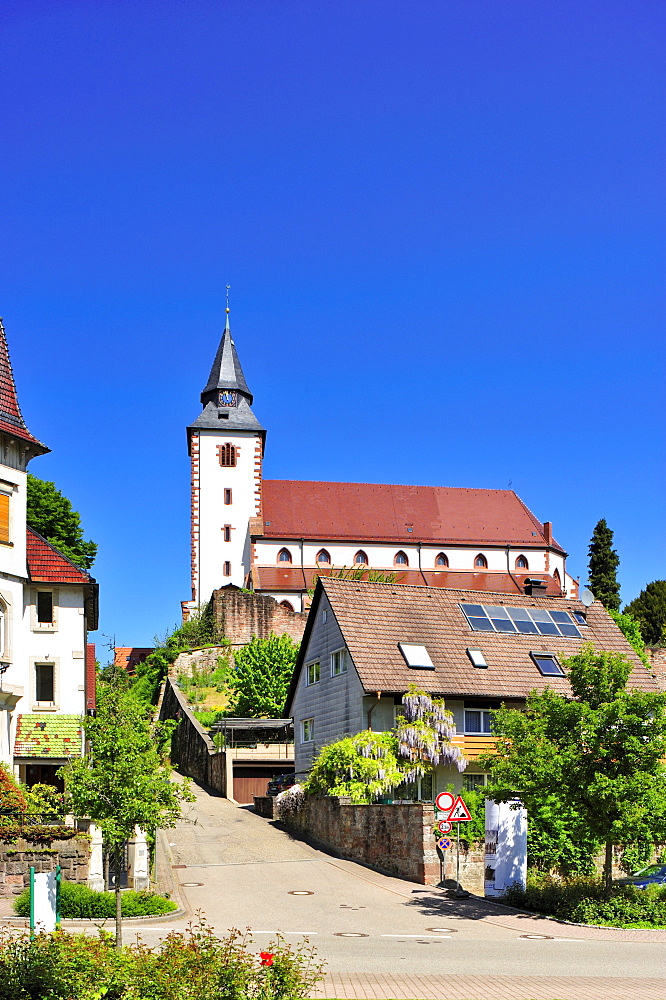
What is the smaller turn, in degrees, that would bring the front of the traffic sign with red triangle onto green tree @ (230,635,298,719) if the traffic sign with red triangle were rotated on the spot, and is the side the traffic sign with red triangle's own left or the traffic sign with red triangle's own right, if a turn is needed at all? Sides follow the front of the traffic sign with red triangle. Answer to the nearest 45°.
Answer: approximately 180°

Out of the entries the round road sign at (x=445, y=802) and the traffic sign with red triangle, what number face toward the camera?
2

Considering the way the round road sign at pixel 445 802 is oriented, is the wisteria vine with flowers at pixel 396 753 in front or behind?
behind

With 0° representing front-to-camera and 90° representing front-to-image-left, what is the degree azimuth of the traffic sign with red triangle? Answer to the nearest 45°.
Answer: approximately 0°
